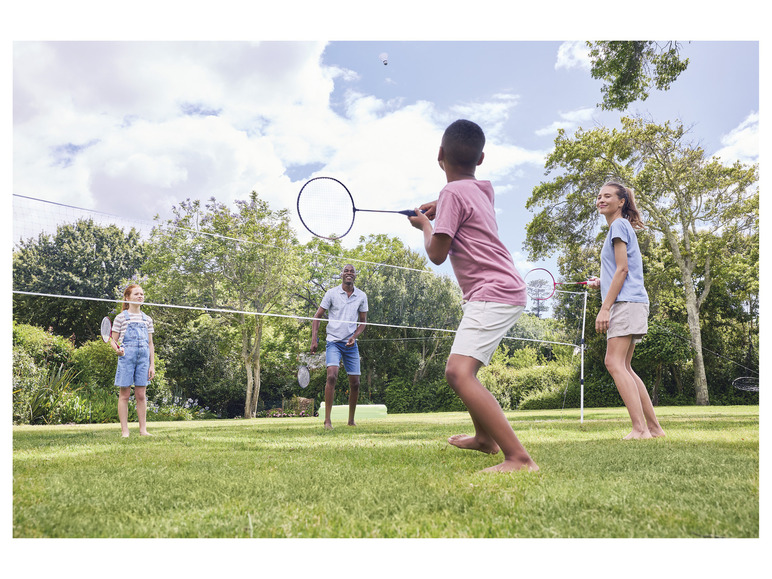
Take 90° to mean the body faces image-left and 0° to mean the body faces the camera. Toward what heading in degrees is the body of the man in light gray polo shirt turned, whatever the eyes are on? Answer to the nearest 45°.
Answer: approximately 0°

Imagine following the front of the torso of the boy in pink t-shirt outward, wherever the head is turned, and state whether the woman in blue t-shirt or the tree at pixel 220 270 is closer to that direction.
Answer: the tree

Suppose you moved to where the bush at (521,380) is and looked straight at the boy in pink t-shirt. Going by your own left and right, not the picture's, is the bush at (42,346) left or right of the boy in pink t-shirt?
right

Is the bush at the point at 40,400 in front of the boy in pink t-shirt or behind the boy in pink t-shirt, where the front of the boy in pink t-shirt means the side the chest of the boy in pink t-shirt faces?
in front

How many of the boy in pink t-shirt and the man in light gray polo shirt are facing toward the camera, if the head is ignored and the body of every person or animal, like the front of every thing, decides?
1

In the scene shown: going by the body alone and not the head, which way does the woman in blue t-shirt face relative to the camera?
to the viewer's left

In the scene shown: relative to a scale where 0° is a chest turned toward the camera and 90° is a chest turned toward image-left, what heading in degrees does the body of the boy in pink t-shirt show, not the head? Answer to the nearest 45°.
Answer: approximately 135°
